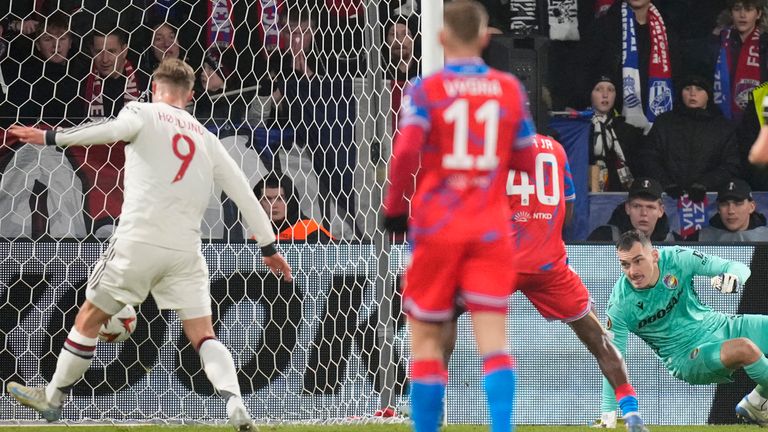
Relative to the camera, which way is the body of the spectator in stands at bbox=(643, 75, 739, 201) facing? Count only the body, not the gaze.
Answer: toward the camera

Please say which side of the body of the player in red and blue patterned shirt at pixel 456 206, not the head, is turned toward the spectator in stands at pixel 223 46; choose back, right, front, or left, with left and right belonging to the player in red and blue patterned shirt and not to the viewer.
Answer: front

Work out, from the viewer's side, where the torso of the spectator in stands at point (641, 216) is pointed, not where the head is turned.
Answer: toward the camera

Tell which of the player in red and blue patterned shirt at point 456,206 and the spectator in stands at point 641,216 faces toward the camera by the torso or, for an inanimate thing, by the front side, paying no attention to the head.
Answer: the spectator in stands

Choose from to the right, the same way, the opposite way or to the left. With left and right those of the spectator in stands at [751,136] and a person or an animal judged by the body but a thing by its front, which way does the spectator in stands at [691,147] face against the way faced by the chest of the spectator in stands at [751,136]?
the same way

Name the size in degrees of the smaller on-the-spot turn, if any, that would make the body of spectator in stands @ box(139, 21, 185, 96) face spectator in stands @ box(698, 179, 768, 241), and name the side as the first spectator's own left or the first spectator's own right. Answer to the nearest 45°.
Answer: approximately 90° to the first spectator's own left

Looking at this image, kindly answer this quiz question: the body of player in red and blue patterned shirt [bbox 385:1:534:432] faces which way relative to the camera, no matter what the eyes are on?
away from the camera

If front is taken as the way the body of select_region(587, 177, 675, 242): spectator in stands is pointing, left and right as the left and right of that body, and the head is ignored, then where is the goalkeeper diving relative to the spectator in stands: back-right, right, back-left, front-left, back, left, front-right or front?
front

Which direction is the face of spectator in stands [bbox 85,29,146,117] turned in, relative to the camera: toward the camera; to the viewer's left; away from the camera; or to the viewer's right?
toward the camera

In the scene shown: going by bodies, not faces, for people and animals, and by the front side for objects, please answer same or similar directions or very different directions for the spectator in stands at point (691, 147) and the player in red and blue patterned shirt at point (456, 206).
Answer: very different directions

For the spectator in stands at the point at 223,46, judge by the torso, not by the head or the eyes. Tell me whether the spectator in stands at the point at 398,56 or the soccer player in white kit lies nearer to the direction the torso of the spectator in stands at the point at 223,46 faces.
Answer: the soccer player in white kit

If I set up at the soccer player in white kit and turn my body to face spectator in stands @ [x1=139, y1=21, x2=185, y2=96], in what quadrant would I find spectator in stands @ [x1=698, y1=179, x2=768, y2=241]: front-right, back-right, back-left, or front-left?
front-right

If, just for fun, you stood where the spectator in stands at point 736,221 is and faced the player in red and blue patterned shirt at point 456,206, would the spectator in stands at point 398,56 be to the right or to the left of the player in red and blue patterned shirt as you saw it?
right

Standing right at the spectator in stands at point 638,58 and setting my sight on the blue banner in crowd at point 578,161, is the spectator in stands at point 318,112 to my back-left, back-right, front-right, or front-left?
front-right

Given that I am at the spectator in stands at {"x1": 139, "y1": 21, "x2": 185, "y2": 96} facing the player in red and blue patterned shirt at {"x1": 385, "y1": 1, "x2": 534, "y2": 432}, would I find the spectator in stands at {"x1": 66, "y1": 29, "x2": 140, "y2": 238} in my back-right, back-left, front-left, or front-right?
front-right

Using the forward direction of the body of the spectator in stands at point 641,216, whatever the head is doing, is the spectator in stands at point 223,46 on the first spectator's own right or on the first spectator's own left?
on the first spectator's own right

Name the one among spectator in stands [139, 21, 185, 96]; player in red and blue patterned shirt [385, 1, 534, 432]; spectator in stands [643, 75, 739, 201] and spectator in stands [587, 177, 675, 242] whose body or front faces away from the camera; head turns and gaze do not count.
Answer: the player in red and blue patterned shirt
